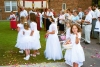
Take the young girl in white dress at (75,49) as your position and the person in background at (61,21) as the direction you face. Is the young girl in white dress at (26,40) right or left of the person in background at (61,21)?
left

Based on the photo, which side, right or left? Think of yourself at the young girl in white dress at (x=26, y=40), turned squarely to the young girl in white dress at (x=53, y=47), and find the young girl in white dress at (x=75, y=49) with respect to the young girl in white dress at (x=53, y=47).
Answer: right

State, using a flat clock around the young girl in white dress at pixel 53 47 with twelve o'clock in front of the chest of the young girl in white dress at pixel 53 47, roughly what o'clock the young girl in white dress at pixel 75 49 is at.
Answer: the young girl in white dress at pixel 75 49 is roughly at 8 o'clock from the young girl in white dress at pixel 53 47.

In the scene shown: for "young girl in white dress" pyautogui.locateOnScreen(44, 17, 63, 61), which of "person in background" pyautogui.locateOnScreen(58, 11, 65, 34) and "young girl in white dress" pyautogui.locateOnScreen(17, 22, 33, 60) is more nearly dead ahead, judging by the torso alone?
the young girl in white dress
